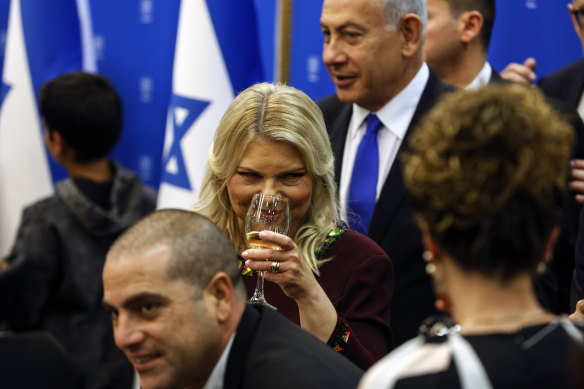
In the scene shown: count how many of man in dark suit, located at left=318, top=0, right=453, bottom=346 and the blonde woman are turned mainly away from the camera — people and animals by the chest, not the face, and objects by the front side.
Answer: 0

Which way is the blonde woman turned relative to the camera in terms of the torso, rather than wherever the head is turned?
toward the camera

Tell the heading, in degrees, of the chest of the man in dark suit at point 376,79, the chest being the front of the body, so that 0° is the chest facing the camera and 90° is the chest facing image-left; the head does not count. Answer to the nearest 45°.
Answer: approximately 45°

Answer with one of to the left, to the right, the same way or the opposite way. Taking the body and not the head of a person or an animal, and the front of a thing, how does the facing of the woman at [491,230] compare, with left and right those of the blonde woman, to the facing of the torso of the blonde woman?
the opposite way

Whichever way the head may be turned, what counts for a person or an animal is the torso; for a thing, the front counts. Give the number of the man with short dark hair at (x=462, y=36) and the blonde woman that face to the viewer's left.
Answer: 1

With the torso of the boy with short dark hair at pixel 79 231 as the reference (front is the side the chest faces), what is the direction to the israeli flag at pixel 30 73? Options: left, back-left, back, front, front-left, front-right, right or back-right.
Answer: front-right

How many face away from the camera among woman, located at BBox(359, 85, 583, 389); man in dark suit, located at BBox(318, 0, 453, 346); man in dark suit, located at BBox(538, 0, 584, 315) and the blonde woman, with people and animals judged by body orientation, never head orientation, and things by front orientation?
1

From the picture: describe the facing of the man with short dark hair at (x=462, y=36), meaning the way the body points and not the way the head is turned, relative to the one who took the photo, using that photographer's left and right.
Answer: facing to the left of the viewer

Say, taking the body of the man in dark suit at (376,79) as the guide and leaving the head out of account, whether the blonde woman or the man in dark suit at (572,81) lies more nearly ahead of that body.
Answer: the blonde woman

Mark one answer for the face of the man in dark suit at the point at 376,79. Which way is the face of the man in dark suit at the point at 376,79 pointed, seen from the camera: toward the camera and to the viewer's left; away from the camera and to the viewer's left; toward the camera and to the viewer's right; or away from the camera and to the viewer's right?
toward the camera and to the viewer's left

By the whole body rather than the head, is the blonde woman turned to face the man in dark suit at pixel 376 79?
no

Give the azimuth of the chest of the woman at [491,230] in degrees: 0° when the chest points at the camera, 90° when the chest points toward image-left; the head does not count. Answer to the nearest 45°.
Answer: approximately 180°

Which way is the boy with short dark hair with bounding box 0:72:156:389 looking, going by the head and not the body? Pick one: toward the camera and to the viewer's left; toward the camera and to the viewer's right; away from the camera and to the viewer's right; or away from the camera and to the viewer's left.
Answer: away from the camera and to the viewer's left

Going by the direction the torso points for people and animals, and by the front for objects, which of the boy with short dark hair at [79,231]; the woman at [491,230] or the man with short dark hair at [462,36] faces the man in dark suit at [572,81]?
the woman

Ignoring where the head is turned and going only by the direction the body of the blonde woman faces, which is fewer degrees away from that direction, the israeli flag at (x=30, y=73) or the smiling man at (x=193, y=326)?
the smiling man

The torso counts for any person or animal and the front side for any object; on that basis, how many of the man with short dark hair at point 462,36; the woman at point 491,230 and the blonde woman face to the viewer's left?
1

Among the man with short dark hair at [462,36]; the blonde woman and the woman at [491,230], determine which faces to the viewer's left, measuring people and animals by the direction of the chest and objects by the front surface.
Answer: the man with short dark hair
